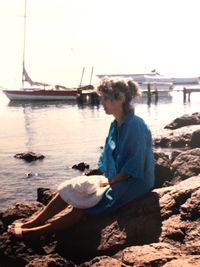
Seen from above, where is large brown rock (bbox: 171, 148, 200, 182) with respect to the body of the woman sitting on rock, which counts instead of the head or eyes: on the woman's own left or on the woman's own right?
on the woman's own right

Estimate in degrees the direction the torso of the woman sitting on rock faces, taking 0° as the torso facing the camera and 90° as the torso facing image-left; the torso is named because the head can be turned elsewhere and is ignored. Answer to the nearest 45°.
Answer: approximately 90°

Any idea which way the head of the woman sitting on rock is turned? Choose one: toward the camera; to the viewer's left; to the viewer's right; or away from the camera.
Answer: to the viewer's left
